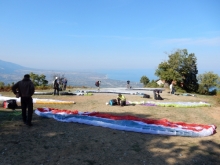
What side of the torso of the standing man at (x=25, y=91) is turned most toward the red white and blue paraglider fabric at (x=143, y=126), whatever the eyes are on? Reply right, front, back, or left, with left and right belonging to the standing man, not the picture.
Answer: right

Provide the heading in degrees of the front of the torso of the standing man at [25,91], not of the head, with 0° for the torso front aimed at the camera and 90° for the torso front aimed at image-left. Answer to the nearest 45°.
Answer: approximately 180°
